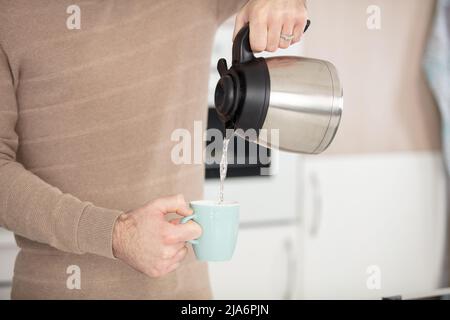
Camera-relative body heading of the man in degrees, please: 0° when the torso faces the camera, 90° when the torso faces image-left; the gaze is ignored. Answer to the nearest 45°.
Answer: approximately 315°
